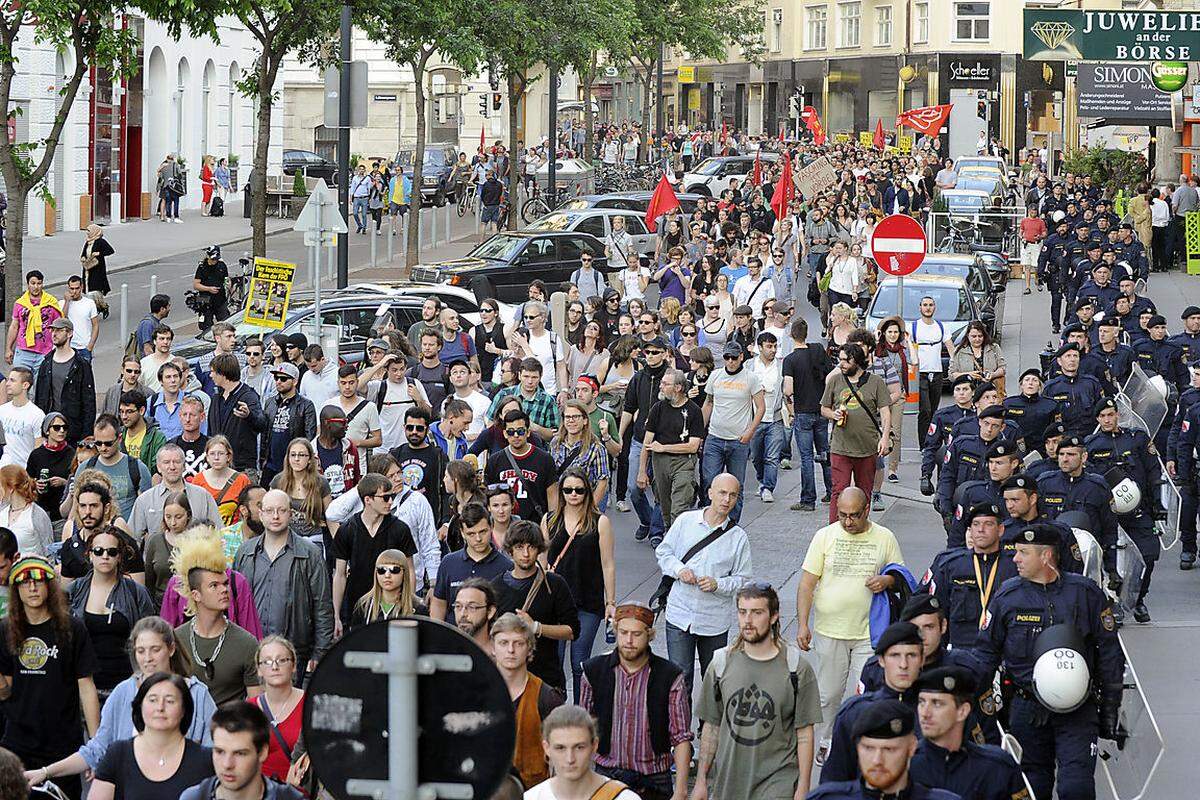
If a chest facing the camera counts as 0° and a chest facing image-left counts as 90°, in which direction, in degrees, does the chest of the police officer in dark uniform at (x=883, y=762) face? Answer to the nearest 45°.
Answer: approximately 0°

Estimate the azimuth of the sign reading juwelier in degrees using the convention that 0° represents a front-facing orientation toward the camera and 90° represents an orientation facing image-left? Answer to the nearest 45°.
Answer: approximately 0°

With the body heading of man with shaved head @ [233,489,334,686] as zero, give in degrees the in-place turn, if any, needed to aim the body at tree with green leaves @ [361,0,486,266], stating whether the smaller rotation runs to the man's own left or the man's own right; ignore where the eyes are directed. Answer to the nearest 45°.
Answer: approximately 180°

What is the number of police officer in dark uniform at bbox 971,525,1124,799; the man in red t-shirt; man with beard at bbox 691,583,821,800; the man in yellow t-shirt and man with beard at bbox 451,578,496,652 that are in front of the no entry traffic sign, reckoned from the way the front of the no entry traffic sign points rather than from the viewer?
4

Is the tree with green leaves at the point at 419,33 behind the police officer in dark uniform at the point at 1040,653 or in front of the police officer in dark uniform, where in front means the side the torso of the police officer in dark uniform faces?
behind

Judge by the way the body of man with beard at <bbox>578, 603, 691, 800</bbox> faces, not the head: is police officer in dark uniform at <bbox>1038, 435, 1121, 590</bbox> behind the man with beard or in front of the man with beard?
behind

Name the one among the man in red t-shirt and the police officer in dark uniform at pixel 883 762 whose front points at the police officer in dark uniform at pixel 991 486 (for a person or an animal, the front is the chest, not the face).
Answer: the man in red t-shirt

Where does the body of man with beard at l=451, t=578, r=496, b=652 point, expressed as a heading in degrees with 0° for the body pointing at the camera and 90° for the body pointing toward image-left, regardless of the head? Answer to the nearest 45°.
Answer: approximately 45°

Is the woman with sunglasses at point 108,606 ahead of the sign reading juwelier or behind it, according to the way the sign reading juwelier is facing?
ahead

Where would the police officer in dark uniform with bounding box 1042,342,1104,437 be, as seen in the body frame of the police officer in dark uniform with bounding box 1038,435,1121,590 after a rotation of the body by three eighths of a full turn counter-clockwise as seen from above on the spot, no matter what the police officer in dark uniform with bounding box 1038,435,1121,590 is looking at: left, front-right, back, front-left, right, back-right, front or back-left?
left

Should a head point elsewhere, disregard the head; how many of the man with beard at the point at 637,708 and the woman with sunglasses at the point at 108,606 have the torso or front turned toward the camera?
2
